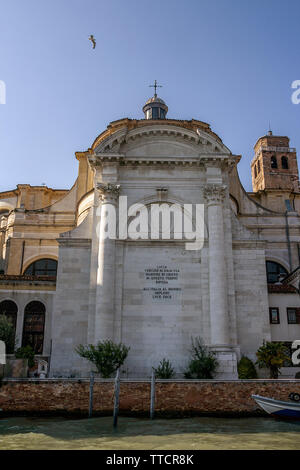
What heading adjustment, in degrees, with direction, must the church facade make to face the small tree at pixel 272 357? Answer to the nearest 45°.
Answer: approximately 45° to its left

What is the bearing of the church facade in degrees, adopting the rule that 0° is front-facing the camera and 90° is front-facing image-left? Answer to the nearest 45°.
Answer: approximately 0°

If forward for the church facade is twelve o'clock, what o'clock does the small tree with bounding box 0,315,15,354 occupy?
The small tree is roughly at 2 o'clock from the church facade.
